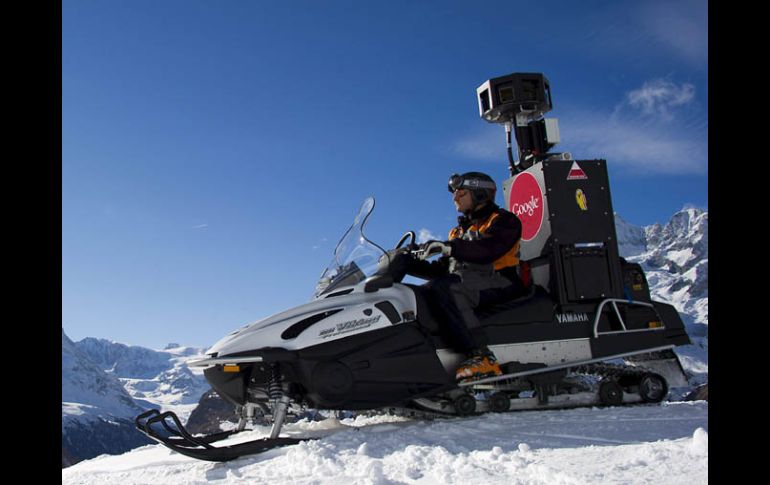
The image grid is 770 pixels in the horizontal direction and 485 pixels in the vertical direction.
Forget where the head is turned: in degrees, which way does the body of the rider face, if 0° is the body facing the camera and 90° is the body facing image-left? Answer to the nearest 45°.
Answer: approximately 90°

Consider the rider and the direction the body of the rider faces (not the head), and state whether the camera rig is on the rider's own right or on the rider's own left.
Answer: on the rider's own right
